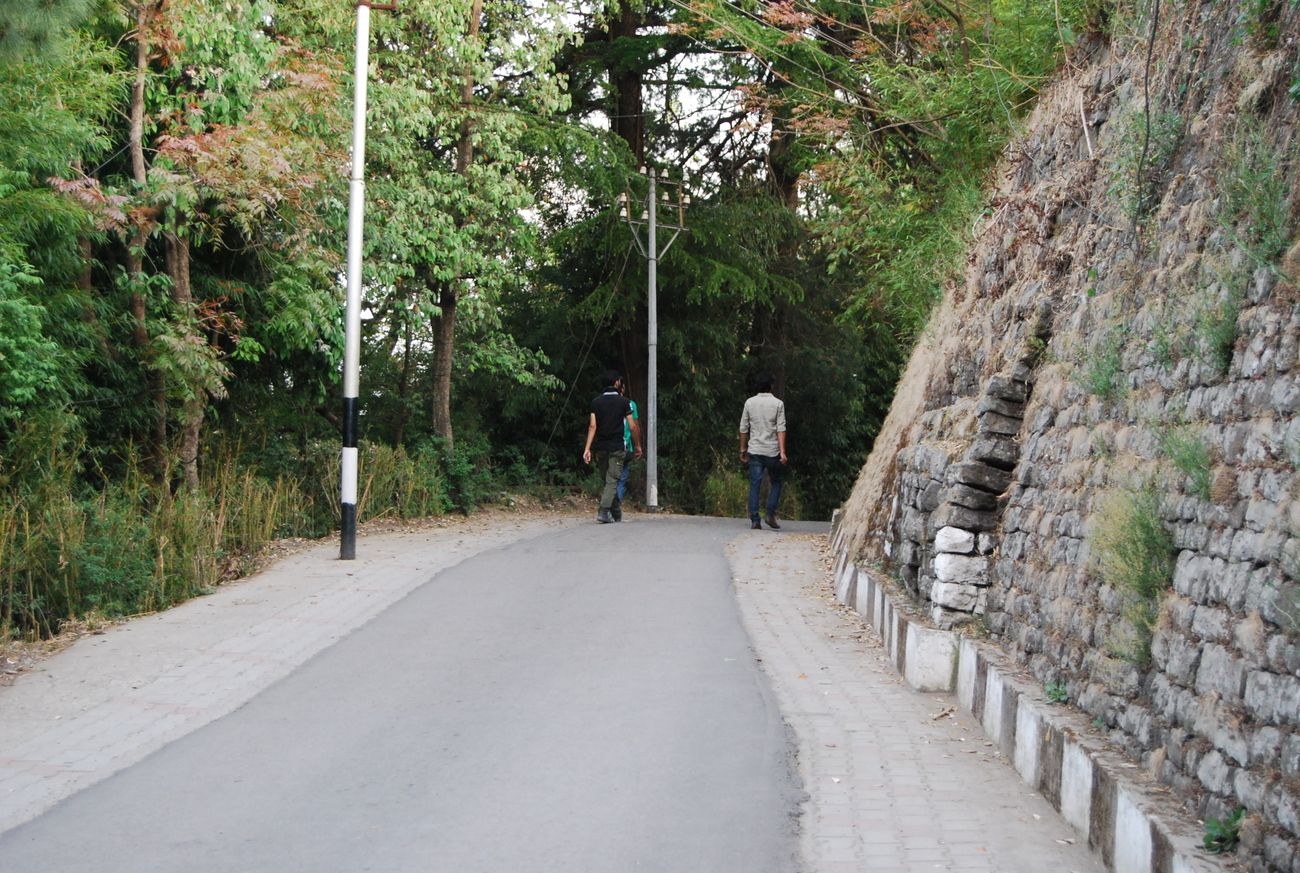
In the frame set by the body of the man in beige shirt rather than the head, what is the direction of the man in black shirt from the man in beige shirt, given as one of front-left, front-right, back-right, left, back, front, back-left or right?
left

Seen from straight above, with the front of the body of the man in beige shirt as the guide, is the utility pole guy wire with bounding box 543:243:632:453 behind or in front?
in front

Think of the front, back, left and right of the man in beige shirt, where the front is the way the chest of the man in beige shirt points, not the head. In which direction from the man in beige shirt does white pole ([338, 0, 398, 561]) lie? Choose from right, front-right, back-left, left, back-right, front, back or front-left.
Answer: back-left

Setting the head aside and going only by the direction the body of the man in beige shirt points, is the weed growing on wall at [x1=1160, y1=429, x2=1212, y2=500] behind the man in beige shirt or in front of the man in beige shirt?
behind

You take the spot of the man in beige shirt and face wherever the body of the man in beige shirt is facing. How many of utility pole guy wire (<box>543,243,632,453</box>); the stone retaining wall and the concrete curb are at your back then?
2

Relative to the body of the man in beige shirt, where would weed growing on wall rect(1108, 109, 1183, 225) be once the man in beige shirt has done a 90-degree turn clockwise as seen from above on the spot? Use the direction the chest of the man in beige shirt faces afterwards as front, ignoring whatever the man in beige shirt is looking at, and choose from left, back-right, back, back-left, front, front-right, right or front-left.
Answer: right

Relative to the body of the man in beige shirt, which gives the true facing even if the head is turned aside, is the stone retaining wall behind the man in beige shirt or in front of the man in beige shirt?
behind

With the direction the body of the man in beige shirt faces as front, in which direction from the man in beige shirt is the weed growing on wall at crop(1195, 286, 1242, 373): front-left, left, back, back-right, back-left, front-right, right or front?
back

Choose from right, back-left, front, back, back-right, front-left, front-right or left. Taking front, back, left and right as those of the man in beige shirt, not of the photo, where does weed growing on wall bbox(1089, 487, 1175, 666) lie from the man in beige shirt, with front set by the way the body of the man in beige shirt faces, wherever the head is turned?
back

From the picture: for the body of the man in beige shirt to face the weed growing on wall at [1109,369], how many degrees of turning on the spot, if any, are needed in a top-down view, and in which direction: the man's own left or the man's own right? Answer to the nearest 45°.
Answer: approximately 180°

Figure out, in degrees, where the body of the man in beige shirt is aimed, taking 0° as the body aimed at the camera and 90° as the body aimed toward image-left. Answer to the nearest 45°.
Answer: approximately 180°
